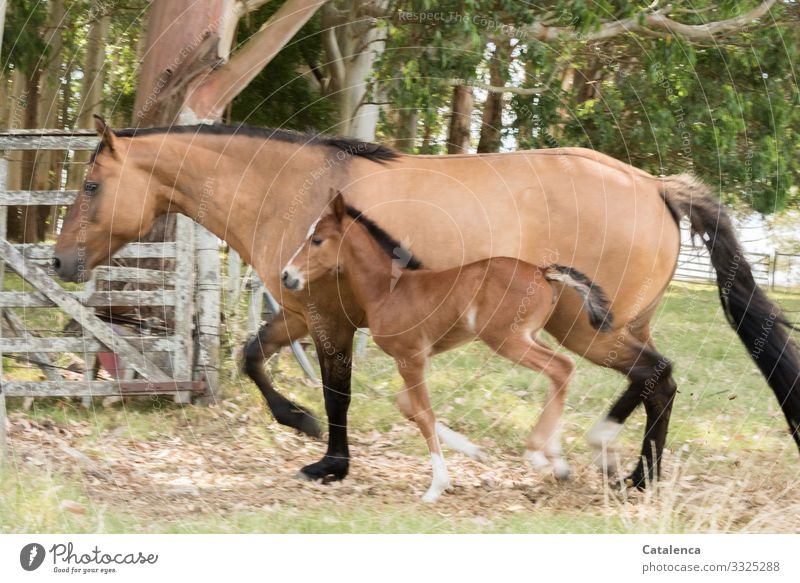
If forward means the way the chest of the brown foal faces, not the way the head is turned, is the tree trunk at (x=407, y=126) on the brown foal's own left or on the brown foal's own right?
on the brown foal's own right

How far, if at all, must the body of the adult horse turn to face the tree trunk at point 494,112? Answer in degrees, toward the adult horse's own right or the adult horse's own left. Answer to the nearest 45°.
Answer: approximately 90° to the adult horse's own right

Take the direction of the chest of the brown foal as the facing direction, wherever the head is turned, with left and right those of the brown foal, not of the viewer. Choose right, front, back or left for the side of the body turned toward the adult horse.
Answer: right

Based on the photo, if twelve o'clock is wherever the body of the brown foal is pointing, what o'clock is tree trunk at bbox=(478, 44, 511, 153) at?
The tree trunk is roughly at 3 o'clock from the brown foal.

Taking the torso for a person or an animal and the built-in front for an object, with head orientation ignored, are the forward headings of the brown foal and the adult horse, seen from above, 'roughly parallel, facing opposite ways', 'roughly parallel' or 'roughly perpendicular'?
roughly parallel

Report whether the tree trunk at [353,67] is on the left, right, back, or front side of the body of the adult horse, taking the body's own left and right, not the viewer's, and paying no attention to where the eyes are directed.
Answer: right

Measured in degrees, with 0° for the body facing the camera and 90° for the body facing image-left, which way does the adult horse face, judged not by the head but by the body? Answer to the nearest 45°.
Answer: approximately 90°

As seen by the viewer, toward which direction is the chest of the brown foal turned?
to the viewer's left

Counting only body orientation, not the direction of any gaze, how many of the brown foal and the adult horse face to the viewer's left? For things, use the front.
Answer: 2
